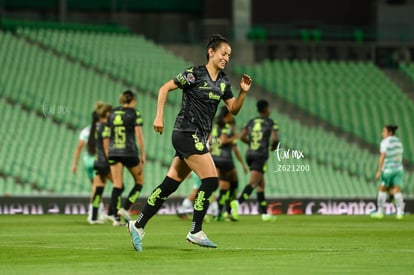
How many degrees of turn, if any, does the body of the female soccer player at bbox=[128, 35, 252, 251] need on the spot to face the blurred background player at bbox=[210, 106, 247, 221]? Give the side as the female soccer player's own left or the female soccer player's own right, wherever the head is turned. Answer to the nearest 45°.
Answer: approximately 135° to the female soccer player's own left

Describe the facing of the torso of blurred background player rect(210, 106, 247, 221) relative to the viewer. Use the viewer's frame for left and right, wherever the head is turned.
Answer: facing away from the viewer and to the right of the viewer

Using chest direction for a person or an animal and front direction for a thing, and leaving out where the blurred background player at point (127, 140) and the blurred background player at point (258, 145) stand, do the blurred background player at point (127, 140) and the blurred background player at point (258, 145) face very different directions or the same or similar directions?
same or similar directions

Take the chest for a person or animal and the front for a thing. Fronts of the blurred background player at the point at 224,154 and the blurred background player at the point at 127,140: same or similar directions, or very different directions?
same or similar directions

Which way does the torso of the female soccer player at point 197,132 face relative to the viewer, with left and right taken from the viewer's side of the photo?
facing the viewer and to the right of the viewer

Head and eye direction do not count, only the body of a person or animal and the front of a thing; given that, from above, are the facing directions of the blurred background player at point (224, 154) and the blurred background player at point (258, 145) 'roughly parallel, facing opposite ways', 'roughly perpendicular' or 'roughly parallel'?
roughly parallel

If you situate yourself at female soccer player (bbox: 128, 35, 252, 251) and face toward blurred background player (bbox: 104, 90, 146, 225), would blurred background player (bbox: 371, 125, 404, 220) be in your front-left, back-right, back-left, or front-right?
front-right

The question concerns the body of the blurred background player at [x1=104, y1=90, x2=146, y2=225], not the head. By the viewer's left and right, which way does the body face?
facing away from the viewer and to the right of the viewer

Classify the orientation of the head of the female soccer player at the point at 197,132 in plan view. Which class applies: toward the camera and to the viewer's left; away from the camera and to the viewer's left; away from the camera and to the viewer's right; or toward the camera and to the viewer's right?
toward the camera and to the viewer's right
